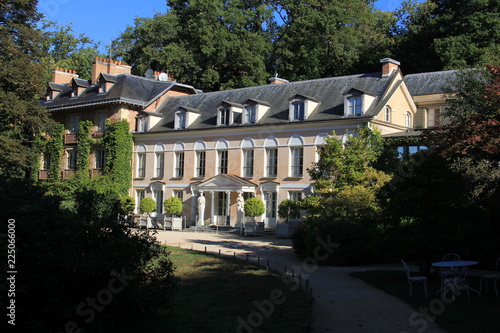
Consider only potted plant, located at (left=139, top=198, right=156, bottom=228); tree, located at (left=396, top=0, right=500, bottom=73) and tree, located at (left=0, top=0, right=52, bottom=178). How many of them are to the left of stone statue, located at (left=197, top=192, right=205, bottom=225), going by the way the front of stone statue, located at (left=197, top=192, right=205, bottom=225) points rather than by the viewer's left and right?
1

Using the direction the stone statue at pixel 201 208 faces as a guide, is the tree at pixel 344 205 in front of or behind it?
in front

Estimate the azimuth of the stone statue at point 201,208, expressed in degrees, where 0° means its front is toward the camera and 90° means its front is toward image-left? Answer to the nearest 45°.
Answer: approximately 0°

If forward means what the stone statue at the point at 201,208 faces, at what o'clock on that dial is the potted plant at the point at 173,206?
The potted plant is roughly at 4 o'clock from the stone statue.

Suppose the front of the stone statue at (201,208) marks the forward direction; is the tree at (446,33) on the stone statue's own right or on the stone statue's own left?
on the stone statue's own left

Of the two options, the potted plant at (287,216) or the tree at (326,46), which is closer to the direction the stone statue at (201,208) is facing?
the potted plant

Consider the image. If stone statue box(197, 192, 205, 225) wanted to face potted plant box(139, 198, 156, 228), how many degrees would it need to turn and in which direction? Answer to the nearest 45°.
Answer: approximately 135° to its right

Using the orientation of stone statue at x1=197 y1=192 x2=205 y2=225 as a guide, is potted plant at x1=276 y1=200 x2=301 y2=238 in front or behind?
in front

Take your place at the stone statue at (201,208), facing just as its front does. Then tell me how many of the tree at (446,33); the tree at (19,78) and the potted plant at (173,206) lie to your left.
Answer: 1

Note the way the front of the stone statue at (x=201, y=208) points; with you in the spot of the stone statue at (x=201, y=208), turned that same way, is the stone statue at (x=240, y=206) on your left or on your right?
on your left
